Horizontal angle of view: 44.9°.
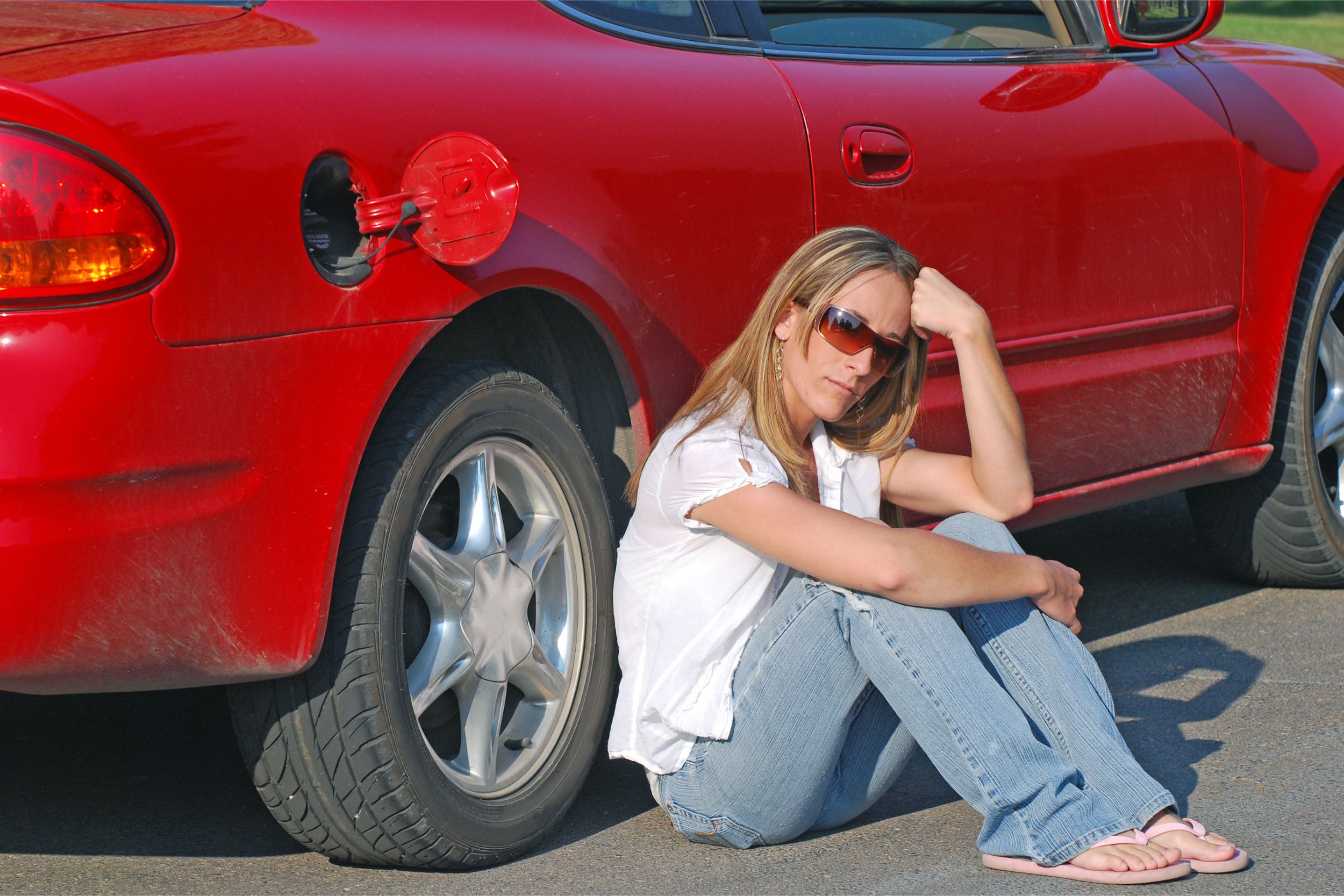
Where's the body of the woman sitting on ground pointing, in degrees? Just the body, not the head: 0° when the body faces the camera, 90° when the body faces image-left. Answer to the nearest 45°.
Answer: approximately 315°

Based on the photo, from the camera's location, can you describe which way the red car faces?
facing away from the viewer and to the right of the viewer

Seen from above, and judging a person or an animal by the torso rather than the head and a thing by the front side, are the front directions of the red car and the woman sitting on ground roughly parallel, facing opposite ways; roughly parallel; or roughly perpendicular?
roughly perpendicular
